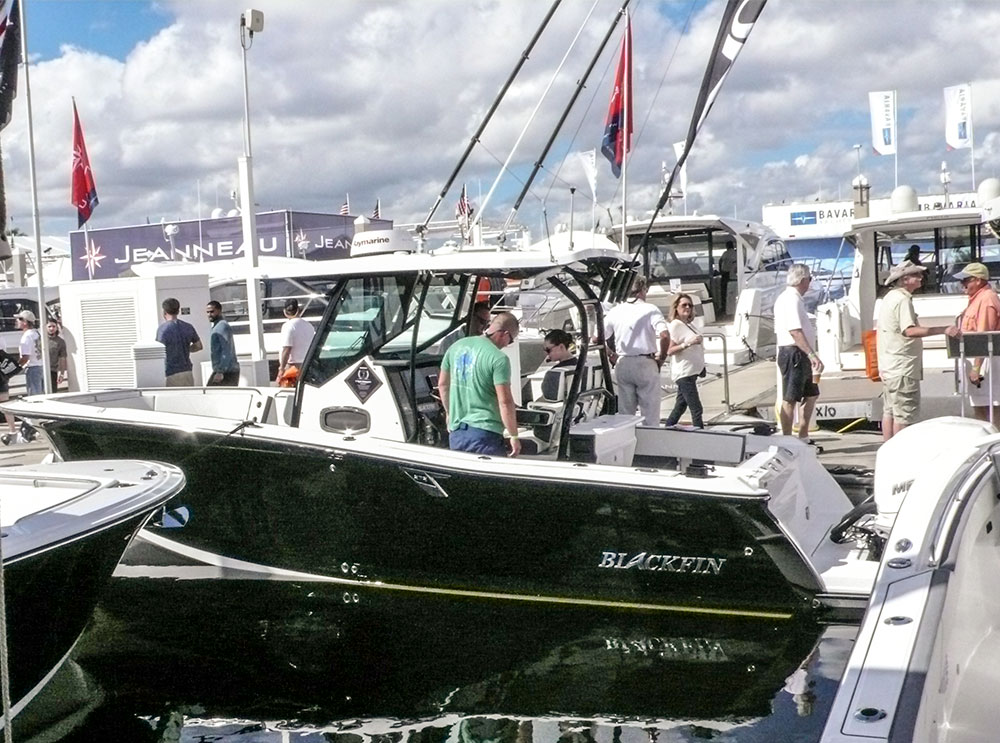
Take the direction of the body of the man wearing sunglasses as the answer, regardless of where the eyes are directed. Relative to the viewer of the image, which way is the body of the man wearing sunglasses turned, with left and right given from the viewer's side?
facing away from the viewer and to the right of the viewer

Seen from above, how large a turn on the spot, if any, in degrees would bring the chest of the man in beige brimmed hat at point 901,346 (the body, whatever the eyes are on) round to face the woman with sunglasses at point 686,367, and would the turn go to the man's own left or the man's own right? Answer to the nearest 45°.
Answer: approximately 135° to the man's own left

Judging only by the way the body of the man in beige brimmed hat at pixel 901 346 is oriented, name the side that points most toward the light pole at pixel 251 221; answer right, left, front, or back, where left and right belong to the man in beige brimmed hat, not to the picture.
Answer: back

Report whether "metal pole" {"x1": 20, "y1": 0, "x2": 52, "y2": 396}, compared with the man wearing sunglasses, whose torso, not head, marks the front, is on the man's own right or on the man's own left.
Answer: on the man's own left

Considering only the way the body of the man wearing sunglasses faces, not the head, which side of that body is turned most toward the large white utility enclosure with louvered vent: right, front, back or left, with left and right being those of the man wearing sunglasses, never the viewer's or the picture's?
left

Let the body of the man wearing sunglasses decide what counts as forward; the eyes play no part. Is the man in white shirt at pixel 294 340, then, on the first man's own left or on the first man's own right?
on the first man's own left

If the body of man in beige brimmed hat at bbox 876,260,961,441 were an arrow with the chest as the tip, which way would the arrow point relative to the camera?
to the viewer's right

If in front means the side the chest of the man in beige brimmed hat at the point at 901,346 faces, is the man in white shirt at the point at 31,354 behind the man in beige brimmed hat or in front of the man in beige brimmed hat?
behind

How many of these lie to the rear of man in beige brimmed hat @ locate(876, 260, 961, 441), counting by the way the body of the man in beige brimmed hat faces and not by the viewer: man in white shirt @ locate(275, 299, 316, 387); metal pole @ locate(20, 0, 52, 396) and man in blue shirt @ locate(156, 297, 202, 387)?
3

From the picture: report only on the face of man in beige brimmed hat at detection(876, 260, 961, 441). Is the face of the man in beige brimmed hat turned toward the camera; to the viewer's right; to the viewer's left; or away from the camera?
to the viewer's right

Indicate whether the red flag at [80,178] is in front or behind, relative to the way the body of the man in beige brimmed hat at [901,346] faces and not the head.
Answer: behind

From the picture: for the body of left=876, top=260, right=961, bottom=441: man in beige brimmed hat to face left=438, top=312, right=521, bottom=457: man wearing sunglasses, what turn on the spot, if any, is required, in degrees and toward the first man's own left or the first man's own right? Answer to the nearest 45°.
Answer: approximately 135° to the first man's own right

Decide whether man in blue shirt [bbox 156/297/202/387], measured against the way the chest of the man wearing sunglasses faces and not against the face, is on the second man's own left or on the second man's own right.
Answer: on the second man's own left

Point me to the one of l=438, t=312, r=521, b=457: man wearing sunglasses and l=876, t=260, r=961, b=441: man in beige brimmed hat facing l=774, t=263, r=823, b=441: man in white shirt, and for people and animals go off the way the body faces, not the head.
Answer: the man wearing sunglasses
